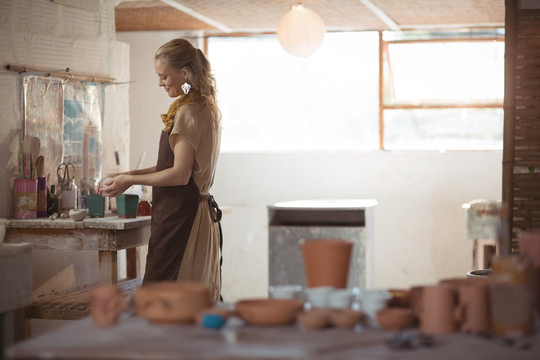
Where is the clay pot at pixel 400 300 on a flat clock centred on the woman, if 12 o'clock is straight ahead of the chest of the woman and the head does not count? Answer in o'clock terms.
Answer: The clay pot is roughly at 8 o'clock from the woman.

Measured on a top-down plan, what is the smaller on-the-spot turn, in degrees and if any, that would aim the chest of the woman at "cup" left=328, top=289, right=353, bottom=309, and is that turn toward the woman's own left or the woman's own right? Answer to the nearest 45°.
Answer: approximately 90° to the woman's own left

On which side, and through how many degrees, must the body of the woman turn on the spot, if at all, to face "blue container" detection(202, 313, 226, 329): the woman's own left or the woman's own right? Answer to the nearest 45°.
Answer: approximately 90° to the woman's own left

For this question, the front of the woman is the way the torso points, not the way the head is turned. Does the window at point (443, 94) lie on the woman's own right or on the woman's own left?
on the woman's own right

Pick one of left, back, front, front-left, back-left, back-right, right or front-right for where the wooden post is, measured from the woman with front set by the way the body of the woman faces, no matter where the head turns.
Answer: back

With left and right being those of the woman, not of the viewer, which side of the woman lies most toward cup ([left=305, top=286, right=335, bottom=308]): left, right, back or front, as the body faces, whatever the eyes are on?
left

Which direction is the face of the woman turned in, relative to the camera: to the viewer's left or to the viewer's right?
to the viewer's left

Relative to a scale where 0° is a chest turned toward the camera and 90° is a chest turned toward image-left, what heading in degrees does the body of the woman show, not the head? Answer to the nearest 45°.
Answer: approximately 90°

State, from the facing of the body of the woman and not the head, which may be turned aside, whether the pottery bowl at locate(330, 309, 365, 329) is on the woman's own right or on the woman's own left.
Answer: on the woman's own left

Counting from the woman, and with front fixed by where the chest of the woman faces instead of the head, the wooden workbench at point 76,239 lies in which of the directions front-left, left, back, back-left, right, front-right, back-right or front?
front-right

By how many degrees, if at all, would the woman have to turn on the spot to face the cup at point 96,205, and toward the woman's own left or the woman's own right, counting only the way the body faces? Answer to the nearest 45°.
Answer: approximately 45° to the woman's own right

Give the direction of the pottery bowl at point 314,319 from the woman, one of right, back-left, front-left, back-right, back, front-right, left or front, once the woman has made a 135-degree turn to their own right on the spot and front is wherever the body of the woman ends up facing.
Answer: back-right
